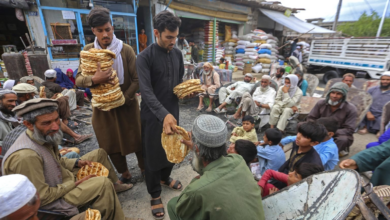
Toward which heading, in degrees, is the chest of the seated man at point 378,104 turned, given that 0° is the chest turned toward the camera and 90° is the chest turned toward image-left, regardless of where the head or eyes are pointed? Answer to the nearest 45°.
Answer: approximately 45°

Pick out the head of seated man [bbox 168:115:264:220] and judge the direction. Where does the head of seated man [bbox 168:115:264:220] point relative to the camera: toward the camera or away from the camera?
away from the camera

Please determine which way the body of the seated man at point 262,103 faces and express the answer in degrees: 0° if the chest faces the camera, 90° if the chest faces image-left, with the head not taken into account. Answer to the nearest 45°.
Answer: approximately 45°

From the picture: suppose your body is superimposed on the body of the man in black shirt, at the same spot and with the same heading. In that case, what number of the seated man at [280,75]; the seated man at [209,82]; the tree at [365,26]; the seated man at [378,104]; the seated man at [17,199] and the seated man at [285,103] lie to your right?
1

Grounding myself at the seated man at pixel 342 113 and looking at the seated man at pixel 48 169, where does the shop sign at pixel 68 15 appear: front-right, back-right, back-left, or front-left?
front-right

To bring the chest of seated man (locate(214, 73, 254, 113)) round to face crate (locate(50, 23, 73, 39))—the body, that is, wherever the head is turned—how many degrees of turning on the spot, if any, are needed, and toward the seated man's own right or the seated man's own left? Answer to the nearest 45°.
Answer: approximately 45° to the seated man's own right

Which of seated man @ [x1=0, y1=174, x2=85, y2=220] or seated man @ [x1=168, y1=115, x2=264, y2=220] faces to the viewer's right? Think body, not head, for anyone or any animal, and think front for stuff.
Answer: seated man @ [x1=0, y1=174, x2=85, y2=220]

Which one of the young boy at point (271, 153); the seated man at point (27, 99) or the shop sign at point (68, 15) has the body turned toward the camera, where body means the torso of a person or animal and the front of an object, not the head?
the shop sign

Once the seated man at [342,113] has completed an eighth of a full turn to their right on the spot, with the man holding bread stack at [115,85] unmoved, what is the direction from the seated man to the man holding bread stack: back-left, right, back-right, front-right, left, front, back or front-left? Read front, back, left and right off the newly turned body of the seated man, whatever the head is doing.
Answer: front-left

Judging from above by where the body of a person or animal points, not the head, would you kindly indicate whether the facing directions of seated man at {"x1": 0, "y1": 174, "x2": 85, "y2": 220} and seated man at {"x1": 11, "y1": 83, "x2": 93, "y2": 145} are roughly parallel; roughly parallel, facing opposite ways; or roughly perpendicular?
roughly parallel

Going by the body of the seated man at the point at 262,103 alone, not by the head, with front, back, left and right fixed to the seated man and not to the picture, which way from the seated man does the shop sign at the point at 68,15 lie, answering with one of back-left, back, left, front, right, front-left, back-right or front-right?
front-right

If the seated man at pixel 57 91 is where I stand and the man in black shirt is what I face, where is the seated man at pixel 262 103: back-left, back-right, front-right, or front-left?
front-left

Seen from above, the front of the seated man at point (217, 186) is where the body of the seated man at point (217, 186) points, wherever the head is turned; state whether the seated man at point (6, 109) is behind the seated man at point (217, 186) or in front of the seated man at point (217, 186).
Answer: in front
